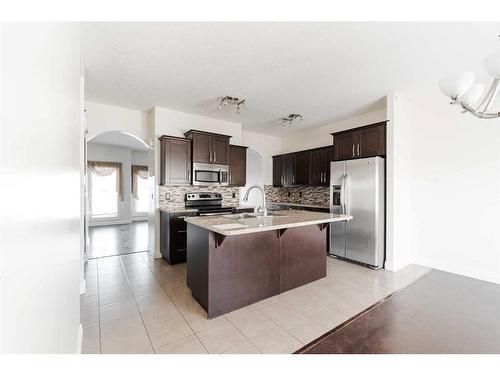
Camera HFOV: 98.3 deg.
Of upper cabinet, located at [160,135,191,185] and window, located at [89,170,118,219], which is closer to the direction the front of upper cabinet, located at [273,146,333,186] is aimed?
the upper cabinet

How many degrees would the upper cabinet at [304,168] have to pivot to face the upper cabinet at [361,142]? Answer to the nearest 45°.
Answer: approximately 90° to its left

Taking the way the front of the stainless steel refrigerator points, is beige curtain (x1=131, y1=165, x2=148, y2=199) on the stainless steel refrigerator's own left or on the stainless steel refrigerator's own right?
on the stainless steel refrigerator's own right

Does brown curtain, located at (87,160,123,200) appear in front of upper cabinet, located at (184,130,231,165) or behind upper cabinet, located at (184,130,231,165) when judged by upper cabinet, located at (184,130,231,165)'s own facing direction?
behind

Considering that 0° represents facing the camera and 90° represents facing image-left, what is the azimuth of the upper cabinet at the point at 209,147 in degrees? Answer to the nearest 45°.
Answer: approximately 315°

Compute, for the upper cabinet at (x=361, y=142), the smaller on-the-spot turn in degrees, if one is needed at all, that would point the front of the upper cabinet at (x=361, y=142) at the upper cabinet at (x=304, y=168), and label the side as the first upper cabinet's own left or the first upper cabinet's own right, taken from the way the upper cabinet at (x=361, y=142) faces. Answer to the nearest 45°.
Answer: approximately 90° to the first upper cabinet's own right
